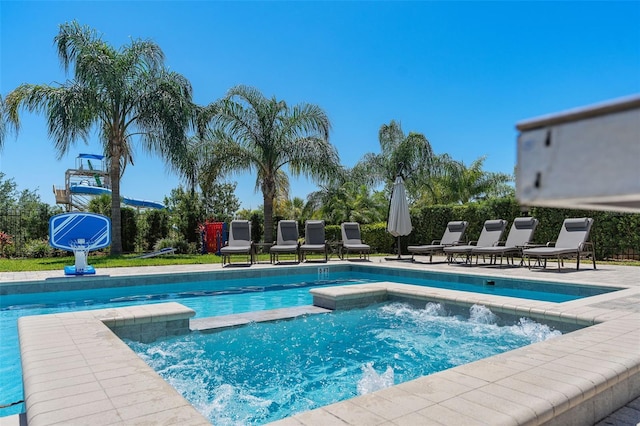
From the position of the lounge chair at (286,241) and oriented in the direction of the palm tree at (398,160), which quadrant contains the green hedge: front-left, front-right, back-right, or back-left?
front-right

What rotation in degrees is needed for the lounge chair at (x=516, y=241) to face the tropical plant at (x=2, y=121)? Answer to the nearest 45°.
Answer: approximately 45° to its right

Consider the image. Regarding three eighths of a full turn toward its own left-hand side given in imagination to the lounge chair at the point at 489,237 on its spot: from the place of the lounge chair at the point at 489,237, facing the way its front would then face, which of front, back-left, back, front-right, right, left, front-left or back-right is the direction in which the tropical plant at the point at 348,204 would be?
back-left

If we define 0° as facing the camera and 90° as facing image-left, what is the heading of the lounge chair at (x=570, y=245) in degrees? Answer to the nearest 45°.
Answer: approximately 45°

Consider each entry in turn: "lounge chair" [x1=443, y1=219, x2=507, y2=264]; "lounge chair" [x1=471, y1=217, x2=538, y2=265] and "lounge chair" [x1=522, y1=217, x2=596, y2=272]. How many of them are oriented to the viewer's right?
0

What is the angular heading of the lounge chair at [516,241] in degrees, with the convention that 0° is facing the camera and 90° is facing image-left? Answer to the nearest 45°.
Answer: approximately 45°

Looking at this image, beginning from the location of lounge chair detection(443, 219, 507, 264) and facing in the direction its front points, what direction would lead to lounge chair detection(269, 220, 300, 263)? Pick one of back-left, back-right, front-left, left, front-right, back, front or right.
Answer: front-right

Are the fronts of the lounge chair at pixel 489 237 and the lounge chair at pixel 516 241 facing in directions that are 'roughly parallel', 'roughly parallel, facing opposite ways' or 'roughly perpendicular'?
roughly parallel

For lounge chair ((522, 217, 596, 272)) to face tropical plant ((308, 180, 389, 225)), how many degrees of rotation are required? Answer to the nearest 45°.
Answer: approximately 90° to its right

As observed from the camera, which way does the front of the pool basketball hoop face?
facing the viewer

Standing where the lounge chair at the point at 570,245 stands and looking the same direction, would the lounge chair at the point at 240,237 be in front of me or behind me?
in front

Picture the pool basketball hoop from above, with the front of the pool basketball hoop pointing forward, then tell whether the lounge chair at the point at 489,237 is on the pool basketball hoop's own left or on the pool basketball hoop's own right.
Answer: on the pool basketball hoop's own left
